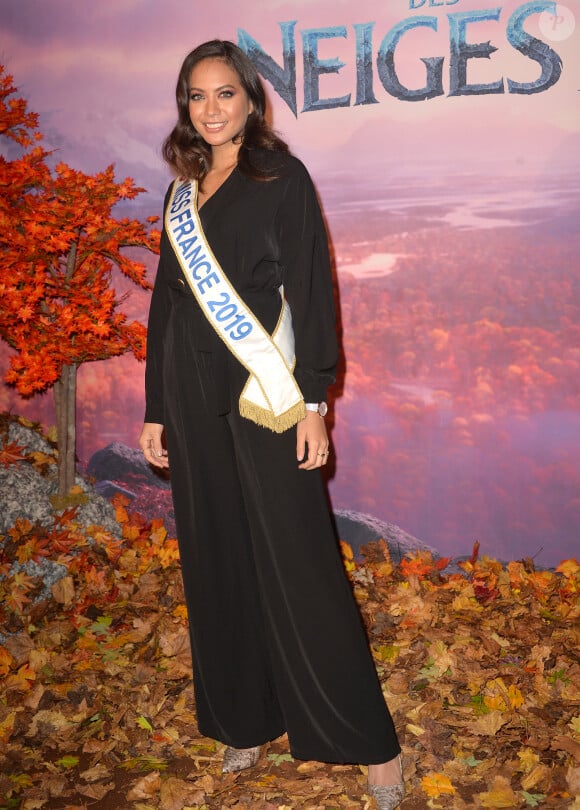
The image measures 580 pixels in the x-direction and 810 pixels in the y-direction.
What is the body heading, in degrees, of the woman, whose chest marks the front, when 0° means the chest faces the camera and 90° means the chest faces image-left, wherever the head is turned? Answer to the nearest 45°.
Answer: approximately 45°
